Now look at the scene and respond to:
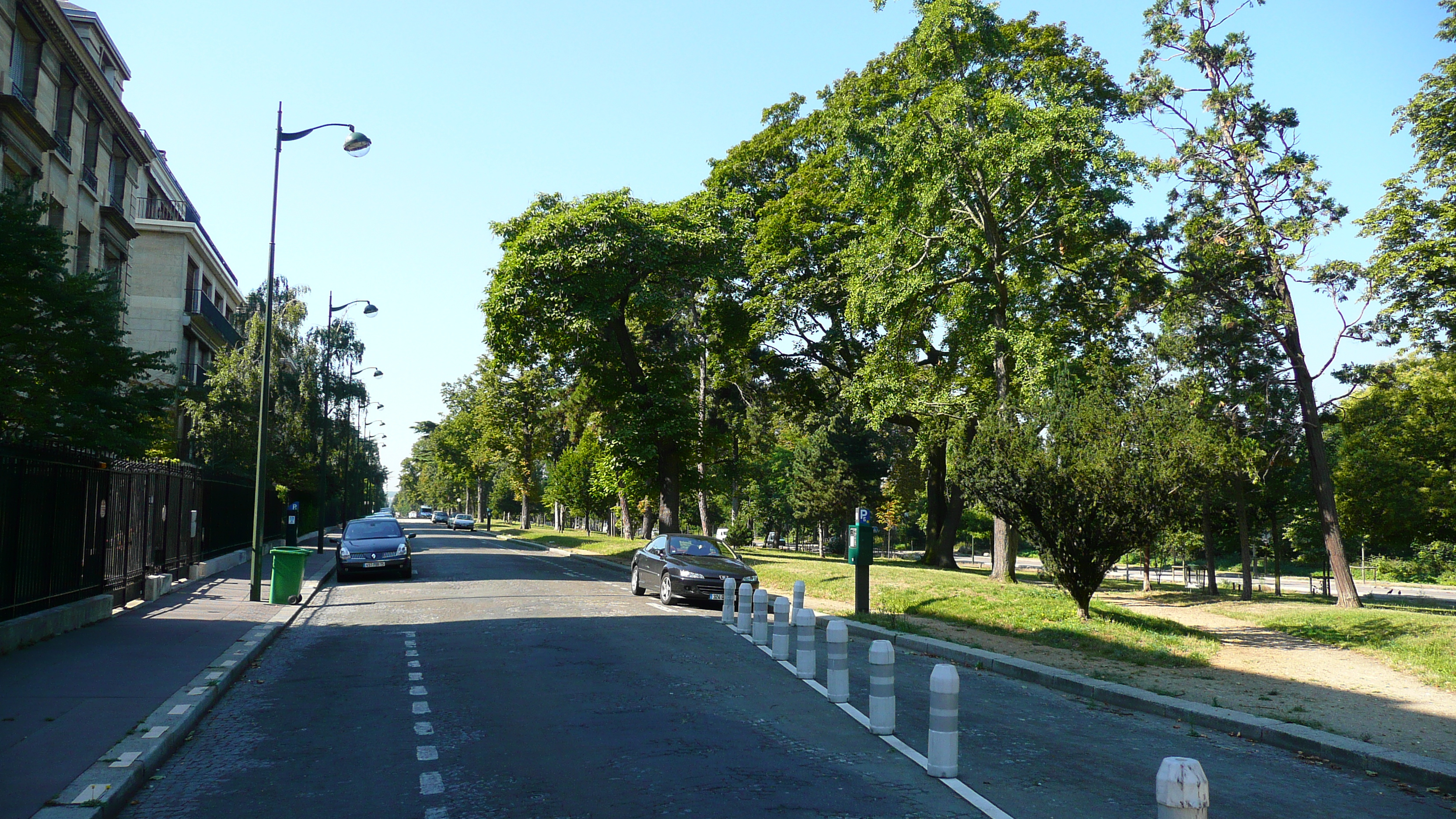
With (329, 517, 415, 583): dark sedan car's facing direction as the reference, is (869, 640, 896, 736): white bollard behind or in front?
in front

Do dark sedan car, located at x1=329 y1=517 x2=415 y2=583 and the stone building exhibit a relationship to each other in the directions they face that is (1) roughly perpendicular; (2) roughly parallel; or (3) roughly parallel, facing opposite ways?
roughly perpendicular

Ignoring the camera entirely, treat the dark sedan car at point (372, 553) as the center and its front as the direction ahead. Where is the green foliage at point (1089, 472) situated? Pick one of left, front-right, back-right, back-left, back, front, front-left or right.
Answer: front-left

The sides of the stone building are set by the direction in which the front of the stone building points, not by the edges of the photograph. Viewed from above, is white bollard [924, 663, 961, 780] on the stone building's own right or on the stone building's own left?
on the stone building's own right

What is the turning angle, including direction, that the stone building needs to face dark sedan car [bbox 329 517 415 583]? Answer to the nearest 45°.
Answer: approximately 45° to its right

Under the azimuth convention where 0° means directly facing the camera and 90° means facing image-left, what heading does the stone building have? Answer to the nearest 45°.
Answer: approximately 270°

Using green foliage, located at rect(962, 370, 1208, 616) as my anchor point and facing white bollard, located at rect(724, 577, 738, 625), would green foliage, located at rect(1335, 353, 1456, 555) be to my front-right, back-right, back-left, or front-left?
back-right

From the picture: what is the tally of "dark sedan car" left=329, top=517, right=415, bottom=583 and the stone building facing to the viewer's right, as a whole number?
1

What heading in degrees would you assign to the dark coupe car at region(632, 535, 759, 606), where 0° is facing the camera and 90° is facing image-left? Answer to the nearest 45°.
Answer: approximately 315°

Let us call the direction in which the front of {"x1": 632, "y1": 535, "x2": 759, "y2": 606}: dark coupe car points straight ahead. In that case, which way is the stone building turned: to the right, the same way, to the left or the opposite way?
to the left

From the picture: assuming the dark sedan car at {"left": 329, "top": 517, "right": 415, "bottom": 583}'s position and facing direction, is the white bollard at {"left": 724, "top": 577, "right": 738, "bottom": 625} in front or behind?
in front

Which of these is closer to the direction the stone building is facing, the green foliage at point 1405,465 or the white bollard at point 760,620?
the green foliage

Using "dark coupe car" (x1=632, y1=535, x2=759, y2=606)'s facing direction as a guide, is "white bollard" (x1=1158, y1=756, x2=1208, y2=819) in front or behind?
in front

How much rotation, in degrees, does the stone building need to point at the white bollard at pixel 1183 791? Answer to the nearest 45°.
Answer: approximately 90° to its right
